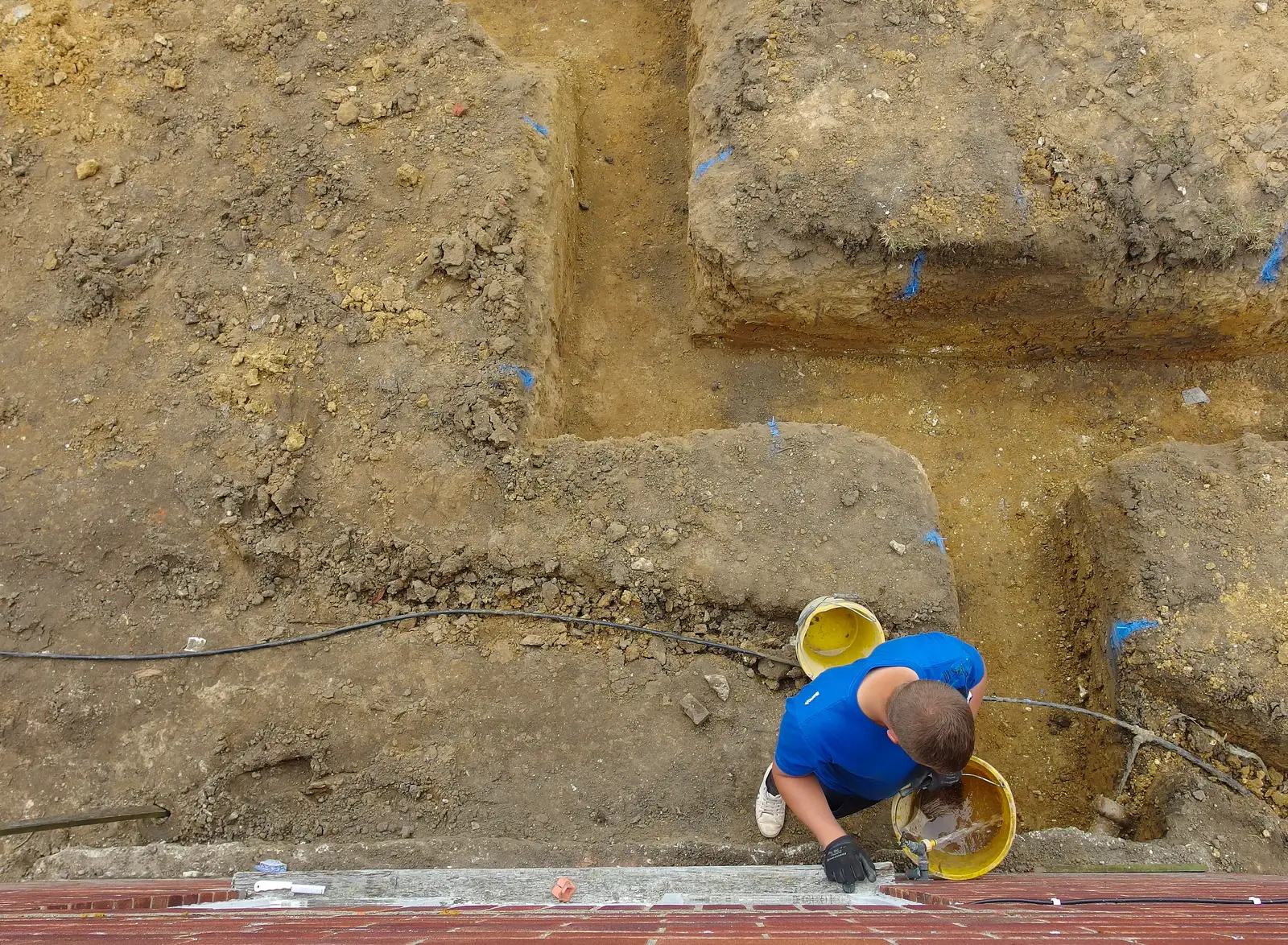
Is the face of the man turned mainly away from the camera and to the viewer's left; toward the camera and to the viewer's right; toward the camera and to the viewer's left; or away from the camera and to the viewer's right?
toward the camera and to the viewer's right

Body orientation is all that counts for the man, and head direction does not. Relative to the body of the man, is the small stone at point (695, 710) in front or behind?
behind

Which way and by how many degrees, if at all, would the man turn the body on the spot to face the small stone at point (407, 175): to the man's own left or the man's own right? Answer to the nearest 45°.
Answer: approximately 180°

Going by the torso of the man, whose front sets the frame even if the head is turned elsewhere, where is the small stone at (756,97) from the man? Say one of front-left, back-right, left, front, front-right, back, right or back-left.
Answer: back-left

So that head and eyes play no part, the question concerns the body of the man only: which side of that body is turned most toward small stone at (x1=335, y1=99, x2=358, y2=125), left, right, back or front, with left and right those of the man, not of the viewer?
back

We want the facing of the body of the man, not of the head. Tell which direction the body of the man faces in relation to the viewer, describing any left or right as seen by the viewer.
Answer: facing the viewer and to the right of the viewer
